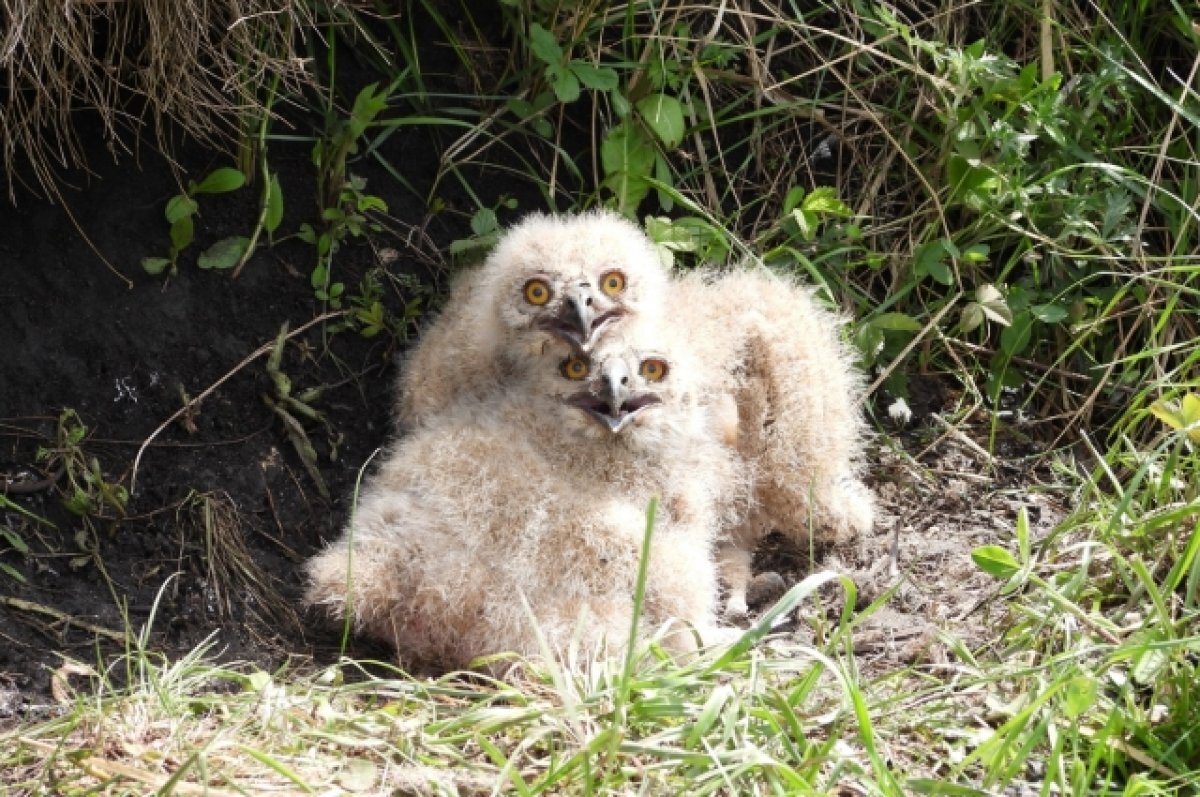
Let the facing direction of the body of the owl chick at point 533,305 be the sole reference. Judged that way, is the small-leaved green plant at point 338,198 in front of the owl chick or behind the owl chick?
behind

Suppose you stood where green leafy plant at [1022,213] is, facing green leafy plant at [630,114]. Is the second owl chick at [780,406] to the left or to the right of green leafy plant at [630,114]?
left

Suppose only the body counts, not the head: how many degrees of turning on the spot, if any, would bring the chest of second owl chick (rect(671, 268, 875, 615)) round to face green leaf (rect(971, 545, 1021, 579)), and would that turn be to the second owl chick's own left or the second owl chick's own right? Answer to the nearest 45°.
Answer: approximately 135° to the second owl chick's own left

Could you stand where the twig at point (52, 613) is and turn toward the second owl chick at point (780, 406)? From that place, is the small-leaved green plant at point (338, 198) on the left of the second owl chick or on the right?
left

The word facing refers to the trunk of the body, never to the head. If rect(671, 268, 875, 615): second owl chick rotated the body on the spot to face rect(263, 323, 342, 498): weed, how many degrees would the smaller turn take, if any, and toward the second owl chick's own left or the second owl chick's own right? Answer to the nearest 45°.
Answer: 0° — it already faces it

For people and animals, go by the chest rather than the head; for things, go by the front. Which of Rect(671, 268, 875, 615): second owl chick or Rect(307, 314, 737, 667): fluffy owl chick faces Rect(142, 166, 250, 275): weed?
the second owl chick

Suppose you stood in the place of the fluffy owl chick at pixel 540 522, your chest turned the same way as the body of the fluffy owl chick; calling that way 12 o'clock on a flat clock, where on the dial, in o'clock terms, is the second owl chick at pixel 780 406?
The second owl chick is roughly at 9 o'clock from the fluffy owl chick.

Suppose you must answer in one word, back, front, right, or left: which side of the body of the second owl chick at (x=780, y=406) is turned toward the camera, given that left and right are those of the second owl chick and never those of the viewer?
left
